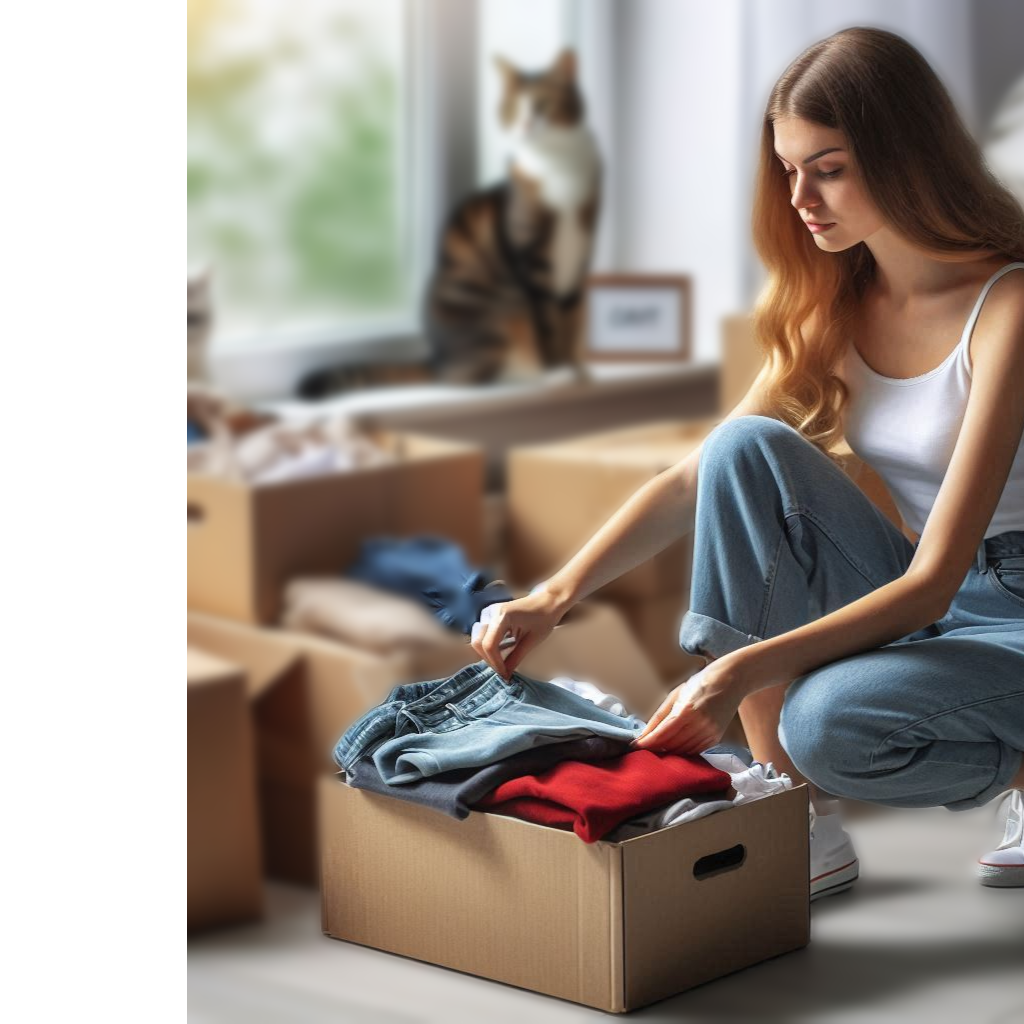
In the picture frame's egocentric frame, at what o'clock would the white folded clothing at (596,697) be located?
The white folded clothing is roughly at 12 o'clock from the picture frame.

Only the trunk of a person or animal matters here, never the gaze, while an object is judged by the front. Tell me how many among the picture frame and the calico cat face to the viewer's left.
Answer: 0

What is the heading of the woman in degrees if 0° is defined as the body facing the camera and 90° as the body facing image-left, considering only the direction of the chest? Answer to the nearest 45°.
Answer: approximately 45°

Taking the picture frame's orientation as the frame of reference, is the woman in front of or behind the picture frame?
in front

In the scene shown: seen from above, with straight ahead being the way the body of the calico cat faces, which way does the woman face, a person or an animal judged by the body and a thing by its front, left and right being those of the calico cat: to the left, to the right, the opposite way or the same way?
to the right

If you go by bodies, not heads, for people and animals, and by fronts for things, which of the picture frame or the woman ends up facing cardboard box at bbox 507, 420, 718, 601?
the picture frame

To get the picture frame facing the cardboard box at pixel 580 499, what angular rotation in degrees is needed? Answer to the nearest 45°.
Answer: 0° — it already faces it

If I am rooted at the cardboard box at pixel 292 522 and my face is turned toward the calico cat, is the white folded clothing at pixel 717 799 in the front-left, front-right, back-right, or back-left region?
back-right

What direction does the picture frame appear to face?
toward the camera

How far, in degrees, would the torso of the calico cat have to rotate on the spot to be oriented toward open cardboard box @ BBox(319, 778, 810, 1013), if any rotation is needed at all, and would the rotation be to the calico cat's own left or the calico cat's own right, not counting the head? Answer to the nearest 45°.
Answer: approximately 45° to the calico cat's own right

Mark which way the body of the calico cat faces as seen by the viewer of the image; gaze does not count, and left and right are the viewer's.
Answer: facing the viewer and to the right of the viewer

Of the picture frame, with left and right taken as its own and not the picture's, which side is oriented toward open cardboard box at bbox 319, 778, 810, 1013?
front

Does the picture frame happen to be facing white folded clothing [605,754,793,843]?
yes
